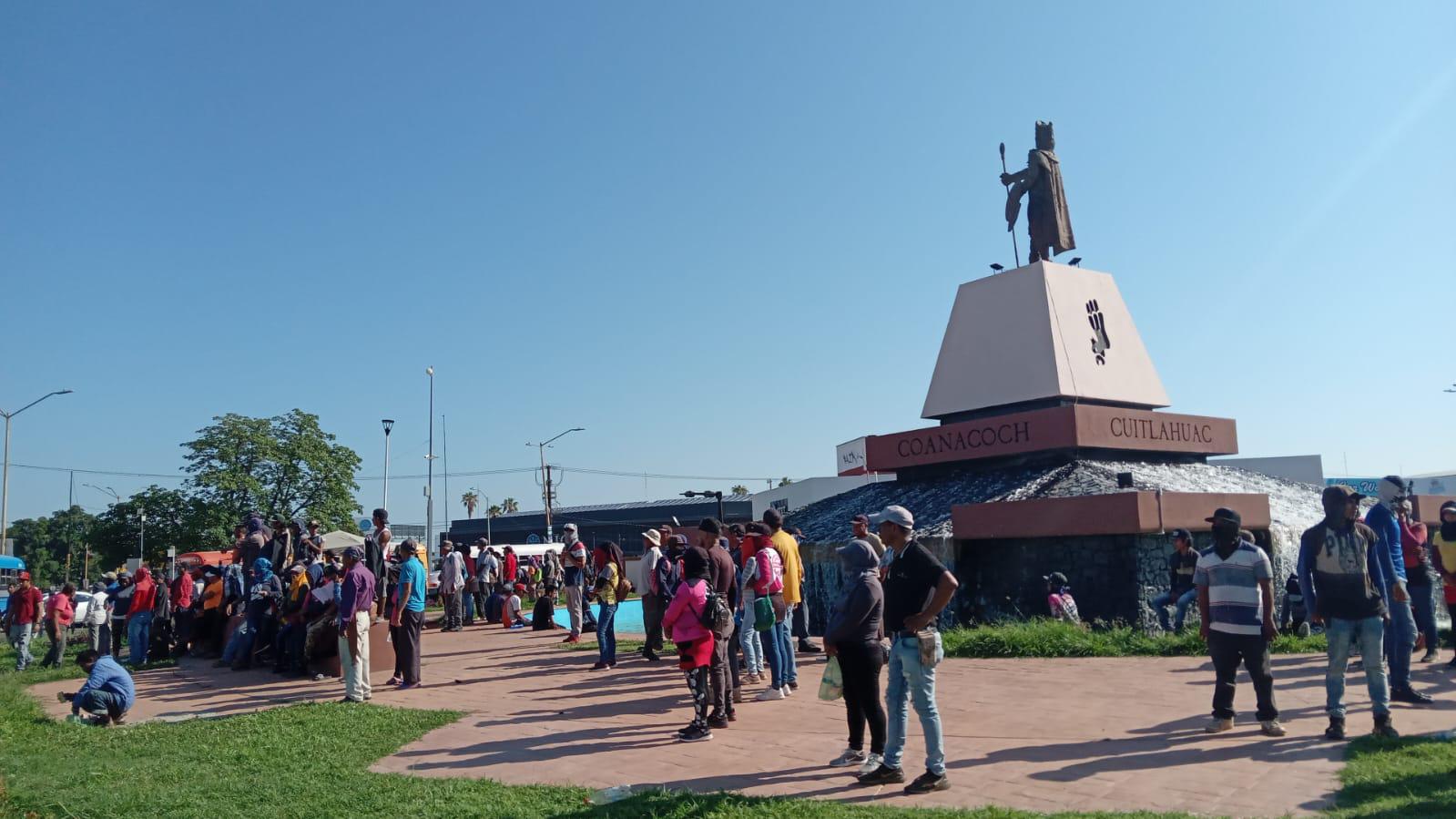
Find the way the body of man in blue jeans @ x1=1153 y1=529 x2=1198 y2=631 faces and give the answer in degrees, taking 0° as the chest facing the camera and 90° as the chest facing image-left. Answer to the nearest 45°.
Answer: approximately 45°

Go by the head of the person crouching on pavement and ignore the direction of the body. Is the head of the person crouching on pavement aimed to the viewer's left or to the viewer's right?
to the viewer's left

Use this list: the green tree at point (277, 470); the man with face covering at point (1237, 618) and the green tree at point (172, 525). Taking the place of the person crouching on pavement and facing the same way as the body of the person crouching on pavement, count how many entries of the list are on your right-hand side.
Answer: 2

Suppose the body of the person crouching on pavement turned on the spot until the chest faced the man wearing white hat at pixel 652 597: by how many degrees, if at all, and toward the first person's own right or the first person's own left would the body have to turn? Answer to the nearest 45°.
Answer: approximately 180°

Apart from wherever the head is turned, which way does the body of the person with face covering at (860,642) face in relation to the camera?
to the viewer's left

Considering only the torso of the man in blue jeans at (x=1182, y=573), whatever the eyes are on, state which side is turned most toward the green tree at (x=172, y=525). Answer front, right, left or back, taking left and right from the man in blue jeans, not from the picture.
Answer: right

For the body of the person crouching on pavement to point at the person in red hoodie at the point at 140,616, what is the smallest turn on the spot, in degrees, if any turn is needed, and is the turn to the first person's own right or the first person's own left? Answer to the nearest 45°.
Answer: approximately 90° to the first person's own right
